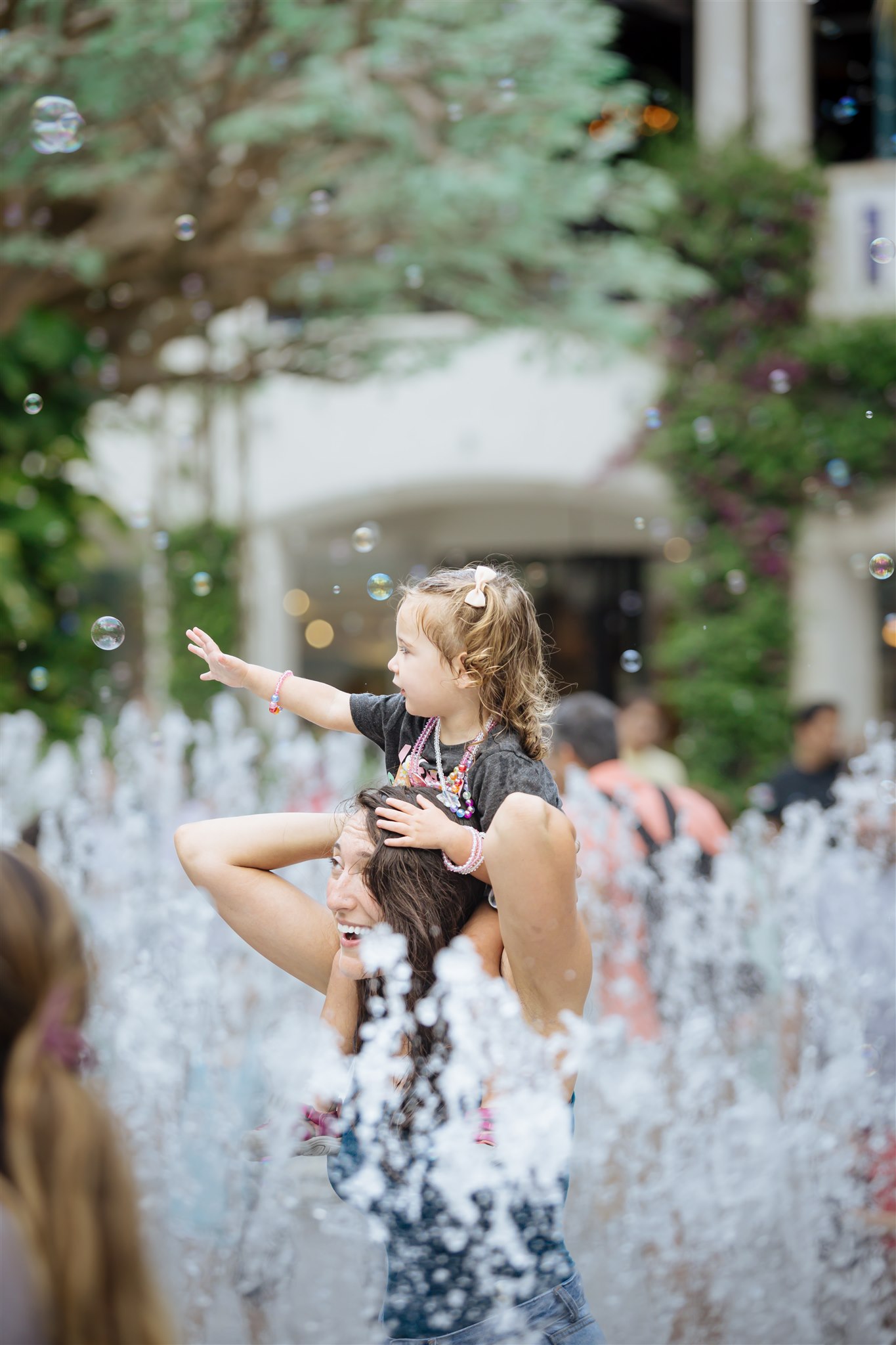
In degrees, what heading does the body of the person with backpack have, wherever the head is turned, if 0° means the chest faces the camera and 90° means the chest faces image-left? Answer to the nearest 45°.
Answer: approximately 135°

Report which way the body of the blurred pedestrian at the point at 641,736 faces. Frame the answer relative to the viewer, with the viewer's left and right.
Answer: facing the viewer and to the left of the viewer

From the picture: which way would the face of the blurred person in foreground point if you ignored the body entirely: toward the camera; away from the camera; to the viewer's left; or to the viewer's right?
away from the camera

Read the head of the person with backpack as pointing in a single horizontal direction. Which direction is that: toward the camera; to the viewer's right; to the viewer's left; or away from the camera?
away from the camera

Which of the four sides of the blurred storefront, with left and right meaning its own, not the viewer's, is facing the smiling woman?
front

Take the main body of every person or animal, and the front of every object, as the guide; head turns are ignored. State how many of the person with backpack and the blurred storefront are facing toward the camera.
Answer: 1

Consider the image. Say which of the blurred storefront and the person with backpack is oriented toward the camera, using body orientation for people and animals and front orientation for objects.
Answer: the blurred storefront

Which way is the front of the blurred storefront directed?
toward the camera

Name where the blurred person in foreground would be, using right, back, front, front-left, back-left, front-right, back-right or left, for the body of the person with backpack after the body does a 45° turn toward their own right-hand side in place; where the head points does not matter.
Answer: back

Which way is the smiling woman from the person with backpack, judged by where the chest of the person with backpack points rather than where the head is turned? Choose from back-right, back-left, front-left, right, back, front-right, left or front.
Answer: back-left

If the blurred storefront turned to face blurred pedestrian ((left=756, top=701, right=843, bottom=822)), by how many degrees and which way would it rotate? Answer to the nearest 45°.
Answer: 0° — it already faces them

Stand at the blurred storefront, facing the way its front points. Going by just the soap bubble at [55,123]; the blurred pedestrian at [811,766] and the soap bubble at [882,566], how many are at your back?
0

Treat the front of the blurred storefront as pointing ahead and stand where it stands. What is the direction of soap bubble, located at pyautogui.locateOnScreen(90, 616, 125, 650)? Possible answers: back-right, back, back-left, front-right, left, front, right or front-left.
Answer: front
